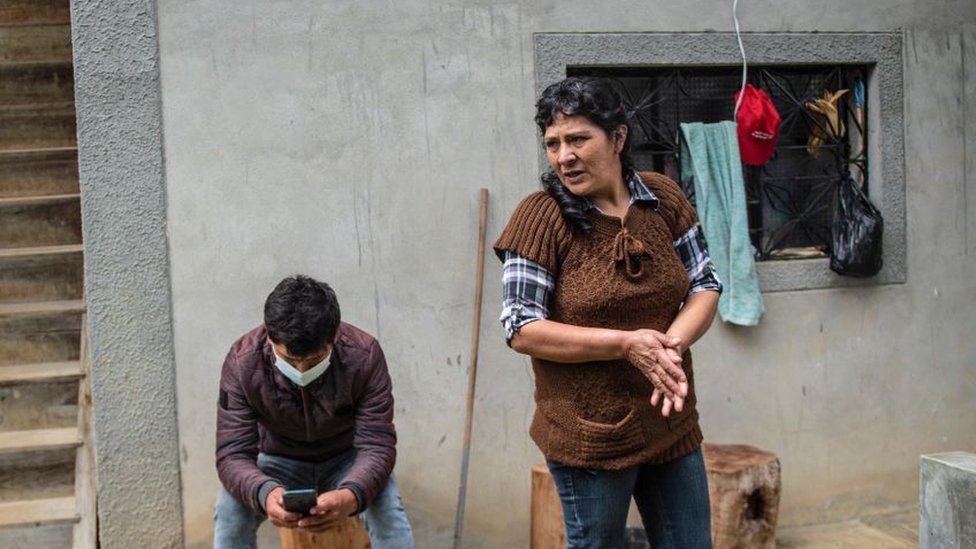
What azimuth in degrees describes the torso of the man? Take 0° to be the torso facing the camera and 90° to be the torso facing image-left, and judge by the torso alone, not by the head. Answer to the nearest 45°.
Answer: approximately 0°

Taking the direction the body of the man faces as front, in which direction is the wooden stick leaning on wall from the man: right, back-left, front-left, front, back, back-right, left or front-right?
back-left

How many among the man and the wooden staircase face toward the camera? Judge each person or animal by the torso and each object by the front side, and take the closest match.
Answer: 2

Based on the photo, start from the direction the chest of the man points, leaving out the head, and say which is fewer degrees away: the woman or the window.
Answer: the woman

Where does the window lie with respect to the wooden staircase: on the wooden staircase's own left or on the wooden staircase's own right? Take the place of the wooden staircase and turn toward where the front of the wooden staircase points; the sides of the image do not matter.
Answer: on the wooden staircase's own left

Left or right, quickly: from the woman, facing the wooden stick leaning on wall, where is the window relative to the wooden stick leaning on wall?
right

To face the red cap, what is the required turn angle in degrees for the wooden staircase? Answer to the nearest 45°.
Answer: approximately 45° to its left
